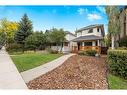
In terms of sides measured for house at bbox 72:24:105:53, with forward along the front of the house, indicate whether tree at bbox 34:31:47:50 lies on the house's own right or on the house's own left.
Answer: on the house's own right

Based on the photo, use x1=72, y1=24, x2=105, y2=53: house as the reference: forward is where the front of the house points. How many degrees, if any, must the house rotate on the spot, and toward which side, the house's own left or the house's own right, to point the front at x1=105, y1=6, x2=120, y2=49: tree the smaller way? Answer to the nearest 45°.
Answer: approximately 45° to the house's own left

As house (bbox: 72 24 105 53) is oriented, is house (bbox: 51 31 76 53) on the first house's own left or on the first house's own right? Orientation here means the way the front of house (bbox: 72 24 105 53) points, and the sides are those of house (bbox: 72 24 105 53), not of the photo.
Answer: on the first house's own right

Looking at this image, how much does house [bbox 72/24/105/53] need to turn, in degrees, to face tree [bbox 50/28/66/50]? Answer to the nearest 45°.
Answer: approximately 45° to its right

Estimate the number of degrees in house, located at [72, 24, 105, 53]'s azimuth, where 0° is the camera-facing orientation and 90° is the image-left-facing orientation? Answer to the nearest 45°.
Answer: approximately 45°

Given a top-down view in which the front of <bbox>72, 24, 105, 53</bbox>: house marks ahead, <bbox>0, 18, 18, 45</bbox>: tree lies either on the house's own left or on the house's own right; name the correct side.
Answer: on the house's own right
